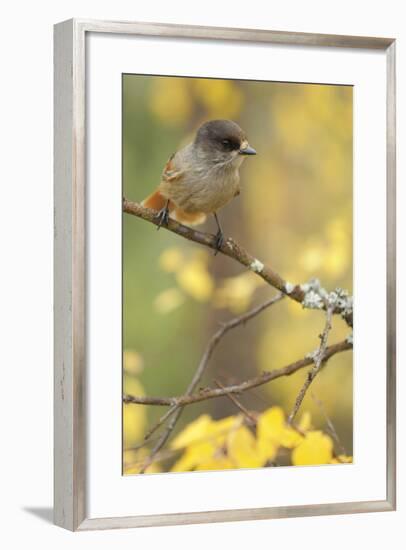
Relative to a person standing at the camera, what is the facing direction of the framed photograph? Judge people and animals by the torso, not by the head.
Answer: facing the viewer and to the right of the viewer
